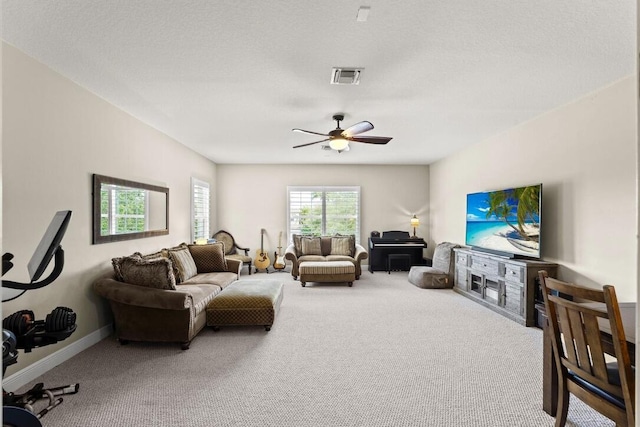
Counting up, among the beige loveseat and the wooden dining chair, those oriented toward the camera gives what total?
1

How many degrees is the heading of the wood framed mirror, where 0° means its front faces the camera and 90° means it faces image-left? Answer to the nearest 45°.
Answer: approximately 315°

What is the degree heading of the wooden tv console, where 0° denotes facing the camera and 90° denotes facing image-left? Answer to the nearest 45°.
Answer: approximately 45°

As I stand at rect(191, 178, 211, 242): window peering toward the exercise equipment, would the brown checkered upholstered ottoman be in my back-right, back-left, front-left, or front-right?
front-left

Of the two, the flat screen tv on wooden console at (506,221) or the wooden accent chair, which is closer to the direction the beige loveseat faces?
the flat screen tv on wooden console

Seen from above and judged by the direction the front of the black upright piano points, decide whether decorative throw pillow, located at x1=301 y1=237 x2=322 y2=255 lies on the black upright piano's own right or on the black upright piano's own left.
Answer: on the black upright piano's own right

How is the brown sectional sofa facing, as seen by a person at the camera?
facing the viewer and to the right of the viewer

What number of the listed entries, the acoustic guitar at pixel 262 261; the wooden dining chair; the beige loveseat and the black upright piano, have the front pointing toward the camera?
3

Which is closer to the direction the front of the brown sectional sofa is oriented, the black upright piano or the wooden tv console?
the wooden tv console

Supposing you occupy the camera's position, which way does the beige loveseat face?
facing the viewer

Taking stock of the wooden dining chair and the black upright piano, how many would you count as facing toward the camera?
1

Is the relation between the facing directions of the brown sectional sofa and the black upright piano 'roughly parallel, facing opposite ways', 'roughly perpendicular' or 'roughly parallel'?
roughly perpendicular

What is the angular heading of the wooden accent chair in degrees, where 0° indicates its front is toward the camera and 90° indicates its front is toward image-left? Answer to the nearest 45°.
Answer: approximately 315°

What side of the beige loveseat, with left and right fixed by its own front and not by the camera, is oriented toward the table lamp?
left
